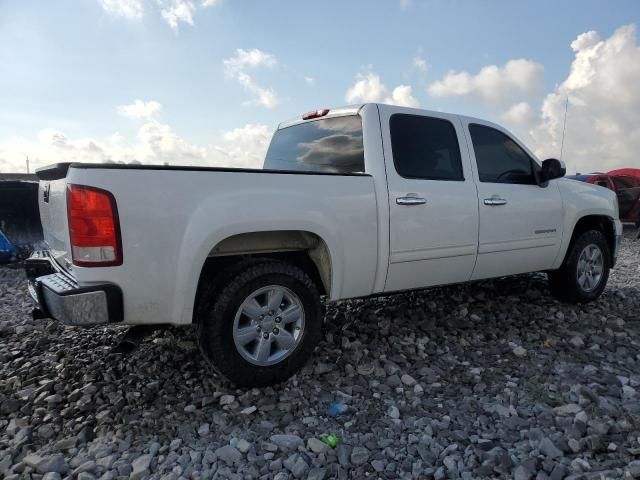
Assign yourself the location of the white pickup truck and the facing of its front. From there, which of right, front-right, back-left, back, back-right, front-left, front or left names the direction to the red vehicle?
front

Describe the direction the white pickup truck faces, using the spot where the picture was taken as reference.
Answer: facing away from the viewer and to the right of the viewer
